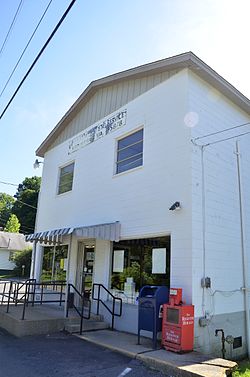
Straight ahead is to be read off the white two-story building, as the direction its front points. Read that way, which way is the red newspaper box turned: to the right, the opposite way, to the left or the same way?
the same way

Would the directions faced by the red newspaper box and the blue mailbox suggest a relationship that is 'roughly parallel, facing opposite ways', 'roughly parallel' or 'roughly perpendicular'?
roughly parallel

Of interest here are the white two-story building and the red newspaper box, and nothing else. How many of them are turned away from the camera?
0

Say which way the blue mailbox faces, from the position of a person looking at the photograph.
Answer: facing the viewer and to the left of the viewer

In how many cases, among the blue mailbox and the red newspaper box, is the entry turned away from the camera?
0

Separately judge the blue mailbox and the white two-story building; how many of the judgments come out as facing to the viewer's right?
0

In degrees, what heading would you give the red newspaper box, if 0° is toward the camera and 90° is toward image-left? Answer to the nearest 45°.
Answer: approximately 45°

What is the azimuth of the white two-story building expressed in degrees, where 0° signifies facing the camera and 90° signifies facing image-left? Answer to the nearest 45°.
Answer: approximately 45°

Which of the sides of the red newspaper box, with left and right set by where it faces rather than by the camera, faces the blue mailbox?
right

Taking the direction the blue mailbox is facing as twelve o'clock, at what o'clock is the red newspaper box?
The red newspaper box is roughly at 9 o'clock from the blue mailbox.

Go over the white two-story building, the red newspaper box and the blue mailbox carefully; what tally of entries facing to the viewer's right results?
0
